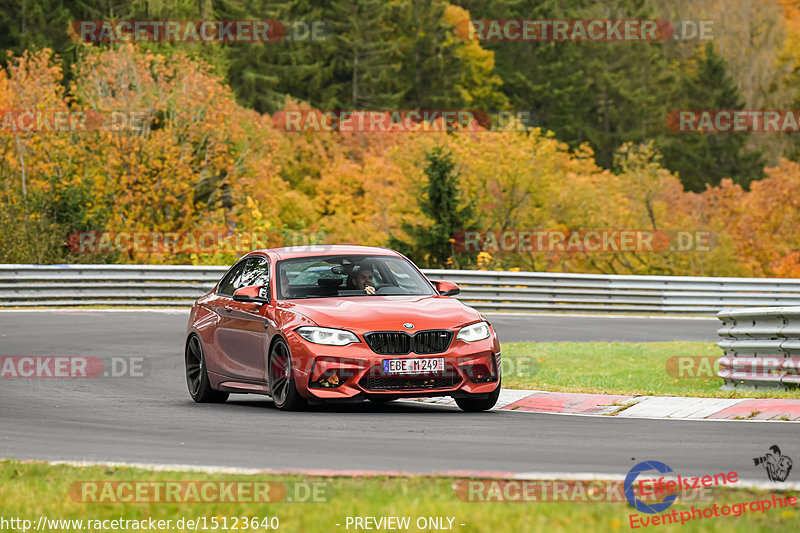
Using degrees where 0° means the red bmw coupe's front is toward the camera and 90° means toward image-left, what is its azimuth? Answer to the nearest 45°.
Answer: approximately 315°

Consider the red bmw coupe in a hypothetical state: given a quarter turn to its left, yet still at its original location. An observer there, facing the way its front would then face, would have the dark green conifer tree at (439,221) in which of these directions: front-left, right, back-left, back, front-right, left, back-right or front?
front-left

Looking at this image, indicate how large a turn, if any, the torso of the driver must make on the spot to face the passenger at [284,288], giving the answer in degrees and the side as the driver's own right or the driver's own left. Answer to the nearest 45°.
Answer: approximately 135° to the driver's own right

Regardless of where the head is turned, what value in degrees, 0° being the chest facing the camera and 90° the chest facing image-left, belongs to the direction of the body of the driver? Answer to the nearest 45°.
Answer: approximately 315°

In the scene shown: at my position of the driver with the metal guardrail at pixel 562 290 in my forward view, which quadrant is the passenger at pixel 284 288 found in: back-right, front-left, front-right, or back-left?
back-left

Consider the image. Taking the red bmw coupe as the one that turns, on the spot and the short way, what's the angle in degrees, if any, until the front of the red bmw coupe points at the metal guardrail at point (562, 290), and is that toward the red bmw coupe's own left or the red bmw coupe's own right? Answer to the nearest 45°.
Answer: approximately 135° to the red bmw coupe's own left
